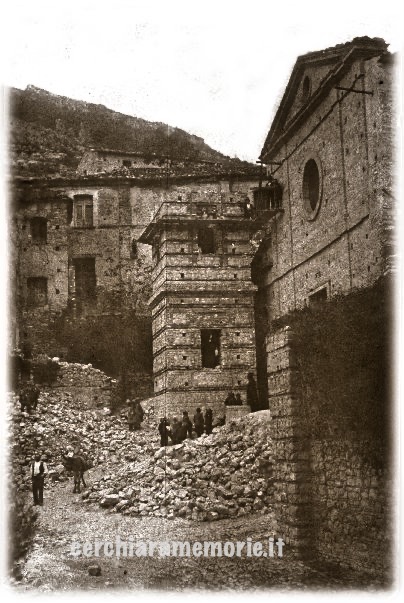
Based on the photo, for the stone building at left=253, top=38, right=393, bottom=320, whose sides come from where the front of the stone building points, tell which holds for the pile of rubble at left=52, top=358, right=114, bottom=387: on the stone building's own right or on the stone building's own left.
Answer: on the stone building's own right

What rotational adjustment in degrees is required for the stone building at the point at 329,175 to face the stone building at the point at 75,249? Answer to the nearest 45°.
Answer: approximately 90° to its right

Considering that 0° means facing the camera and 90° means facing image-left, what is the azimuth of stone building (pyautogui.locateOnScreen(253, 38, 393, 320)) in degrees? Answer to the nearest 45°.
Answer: approximately 45°

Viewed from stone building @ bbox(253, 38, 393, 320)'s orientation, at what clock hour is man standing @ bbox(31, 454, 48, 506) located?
The man standing is roughly at 12 o'clock from the stone building.

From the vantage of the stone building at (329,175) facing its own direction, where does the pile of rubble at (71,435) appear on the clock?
The pile of rubble is roughly at 1 o'clock from the stone building.

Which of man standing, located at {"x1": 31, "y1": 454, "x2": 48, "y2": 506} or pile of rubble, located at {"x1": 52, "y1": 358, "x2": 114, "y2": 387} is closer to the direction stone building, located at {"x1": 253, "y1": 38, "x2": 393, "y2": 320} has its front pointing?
the man standing
